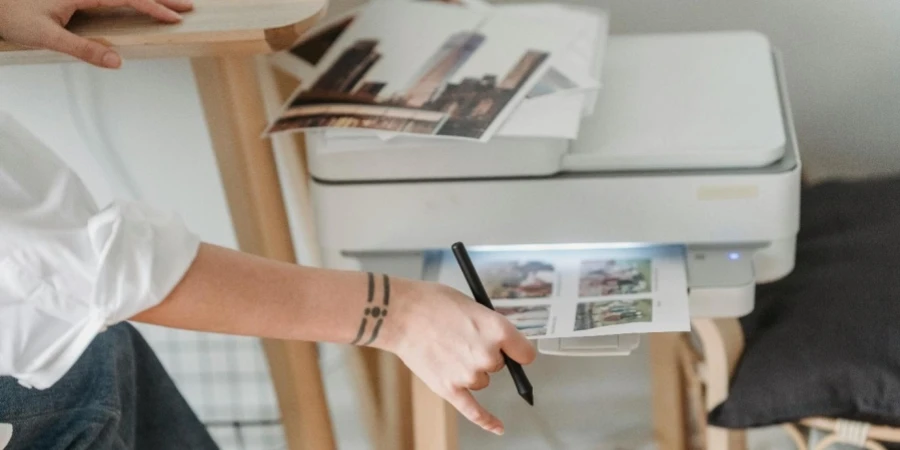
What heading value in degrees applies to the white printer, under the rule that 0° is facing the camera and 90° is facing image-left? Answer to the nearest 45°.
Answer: approximately 0°
